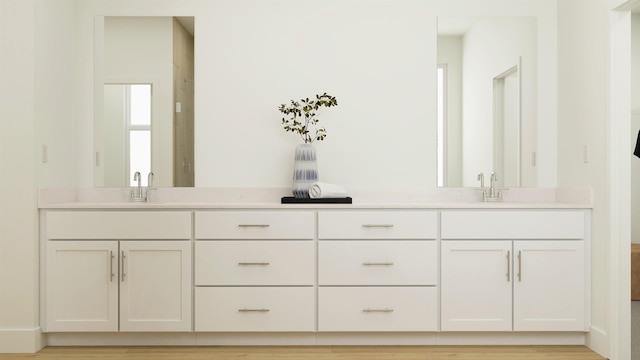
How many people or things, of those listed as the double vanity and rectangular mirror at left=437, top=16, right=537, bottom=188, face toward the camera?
2

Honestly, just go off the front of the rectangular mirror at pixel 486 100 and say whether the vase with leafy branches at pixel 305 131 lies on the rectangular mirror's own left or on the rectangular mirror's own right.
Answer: on the rectangular mirror's own right

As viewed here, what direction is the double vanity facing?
toward the camera

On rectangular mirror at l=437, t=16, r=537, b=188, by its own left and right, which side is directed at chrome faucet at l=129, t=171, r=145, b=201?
right

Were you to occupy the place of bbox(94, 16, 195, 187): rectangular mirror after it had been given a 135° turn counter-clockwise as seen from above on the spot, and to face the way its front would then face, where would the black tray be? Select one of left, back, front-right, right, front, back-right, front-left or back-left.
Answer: right

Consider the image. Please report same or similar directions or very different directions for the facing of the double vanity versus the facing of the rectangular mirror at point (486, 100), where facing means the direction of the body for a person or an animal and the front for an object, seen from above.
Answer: same or similar directions

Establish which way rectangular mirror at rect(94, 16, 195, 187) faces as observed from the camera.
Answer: facing the viewer

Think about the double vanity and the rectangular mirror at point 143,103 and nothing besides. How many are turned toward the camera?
2

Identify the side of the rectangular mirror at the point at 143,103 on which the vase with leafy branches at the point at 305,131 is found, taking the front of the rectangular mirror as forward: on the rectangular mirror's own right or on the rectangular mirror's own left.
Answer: on the rectangular mirror's own left

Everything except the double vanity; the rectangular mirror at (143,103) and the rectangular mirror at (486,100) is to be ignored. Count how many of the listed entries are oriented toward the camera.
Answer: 3

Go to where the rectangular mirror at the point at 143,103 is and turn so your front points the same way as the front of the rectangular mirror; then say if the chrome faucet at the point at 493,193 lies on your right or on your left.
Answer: on your left

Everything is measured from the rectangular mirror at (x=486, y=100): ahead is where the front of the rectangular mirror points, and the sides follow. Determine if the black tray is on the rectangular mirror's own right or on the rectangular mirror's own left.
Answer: on the rectangular mirror's own right
